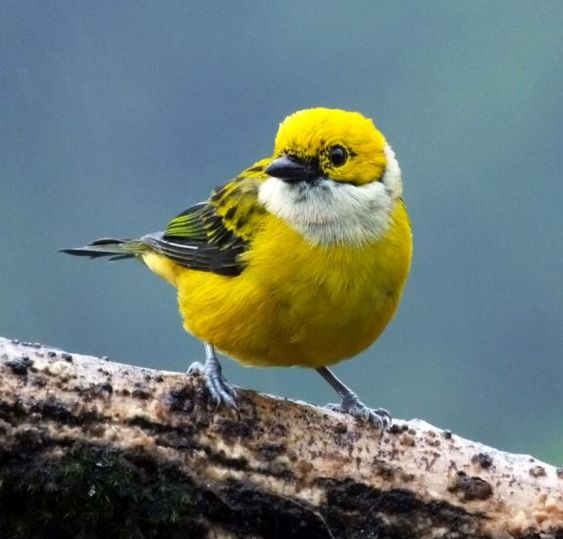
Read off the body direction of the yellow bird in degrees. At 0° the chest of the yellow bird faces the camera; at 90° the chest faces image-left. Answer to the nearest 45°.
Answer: approximately 315°
